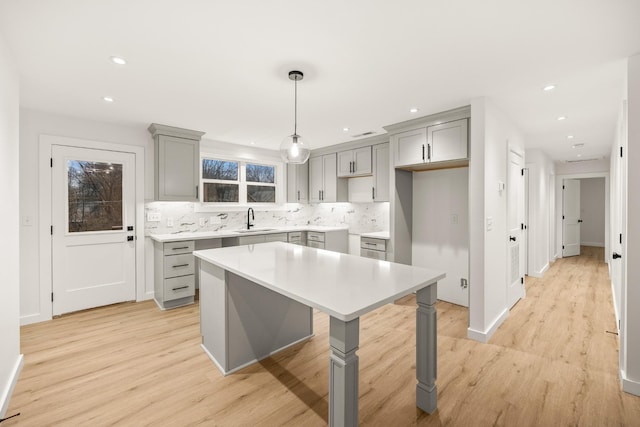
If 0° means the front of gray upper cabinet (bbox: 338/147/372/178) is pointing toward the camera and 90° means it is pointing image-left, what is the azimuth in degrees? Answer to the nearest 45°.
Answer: approximately 45°

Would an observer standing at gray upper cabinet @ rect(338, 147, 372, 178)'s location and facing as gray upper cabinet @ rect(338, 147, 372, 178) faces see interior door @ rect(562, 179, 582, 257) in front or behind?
behind

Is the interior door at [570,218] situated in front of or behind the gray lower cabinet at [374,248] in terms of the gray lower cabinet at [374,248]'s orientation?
behind

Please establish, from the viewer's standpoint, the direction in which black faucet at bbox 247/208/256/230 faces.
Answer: facing the viewer and to the right of the viewer

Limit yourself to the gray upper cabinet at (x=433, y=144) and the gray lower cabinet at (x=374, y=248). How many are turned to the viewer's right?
0

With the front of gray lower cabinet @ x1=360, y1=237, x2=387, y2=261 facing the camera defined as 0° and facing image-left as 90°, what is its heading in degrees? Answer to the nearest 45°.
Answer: approximately 45°

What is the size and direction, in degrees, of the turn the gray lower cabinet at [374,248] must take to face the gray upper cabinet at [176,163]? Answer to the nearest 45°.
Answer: approximately 45° to its right

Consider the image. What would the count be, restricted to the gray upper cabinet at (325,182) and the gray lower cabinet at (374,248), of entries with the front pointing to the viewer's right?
0

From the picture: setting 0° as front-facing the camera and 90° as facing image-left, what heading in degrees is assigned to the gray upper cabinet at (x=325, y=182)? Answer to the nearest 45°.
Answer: approximately 45°

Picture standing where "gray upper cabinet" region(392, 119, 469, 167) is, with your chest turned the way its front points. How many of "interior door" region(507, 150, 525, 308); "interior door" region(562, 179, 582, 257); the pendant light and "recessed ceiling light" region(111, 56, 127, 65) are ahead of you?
2
